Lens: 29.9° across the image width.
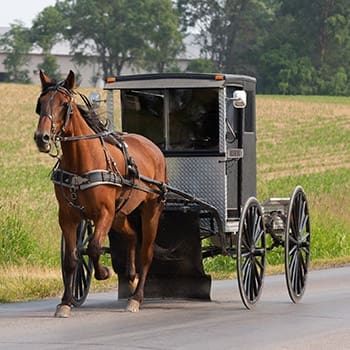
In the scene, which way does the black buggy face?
toward the camera

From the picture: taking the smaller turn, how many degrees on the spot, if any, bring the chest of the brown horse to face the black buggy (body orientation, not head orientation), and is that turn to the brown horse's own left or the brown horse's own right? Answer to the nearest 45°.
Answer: approximately 180°

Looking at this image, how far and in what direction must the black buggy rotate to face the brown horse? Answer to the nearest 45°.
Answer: approximately 45° to its right

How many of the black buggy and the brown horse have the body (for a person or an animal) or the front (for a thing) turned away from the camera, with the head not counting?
0

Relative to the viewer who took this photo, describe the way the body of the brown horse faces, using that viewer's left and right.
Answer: facing the viewer and to the left of the viewer
